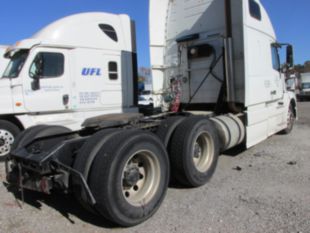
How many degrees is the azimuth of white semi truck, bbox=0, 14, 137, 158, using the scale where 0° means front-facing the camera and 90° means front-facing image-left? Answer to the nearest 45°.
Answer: approximately 90°

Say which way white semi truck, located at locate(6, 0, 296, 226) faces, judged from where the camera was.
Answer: facing away from the viewer and to the right of the viewer
